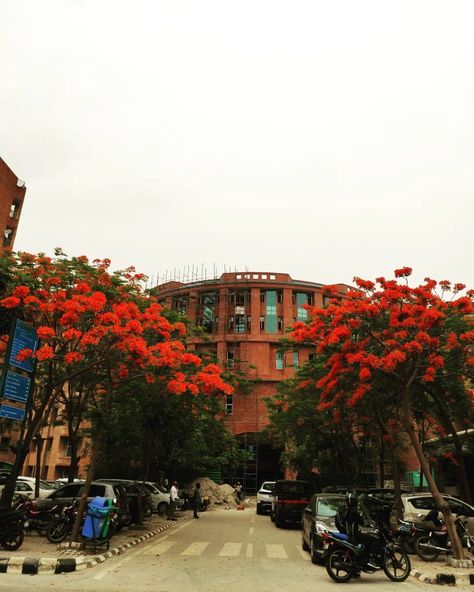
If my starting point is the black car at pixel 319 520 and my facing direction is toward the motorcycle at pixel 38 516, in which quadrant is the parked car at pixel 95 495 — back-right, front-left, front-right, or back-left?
front-right

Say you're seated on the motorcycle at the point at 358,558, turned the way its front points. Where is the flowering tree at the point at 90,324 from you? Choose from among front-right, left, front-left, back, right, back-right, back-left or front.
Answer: back

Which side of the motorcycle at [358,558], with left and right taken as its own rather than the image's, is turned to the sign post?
back

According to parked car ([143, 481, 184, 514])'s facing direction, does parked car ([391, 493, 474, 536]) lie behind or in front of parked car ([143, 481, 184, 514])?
in front

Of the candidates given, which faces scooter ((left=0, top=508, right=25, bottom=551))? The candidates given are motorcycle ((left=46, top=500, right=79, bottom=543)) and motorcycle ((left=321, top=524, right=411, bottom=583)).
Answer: motorcycle ((left=46, top=500, right=79, bottom=543))

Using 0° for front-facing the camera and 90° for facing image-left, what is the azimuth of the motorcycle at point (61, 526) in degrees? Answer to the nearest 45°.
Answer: approximately 45°

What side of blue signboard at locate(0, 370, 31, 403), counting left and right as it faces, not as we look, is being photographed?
front

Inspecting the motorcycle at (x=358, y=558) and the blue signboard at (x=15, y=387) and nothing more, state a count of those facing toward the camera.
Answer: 1

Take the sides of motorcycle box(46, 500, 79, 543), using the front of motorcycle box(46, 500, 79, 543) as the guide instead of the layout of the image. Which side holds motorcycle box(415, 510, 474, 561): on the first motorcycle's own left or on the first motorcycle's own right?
on the first motorcycle's own left
